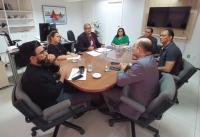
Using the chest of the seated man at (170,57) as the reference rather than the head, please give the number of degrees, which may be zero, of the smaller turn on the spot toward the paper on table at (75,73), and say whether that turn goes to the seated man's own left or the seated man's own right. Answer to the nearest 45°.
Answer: approximately 45° to the seated man's own left

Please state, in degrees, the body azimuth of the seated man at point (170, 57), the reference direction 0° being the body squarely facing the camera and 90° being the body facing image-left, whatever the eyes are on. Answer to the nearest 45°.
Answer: approximately 90°

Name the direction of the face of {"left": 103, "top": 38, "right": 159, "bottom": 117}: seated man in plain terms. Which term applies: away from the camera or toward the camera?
away from the camera

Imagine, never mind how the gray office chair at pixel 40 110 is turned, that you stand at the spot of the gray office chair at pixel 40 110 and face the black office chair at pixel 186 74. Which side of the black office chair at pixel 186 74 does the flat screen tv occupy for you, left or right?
left

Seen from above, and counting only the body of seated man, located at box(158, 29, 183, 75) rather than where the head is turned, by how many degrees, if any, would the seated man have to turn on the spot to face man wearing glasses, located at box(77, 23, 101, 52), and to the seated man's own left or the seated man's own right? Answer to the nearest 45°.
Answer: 0° — they already face them

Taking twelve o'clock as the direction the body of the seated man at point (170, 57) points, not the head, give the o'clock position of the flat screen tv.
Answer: The flat screen tv is roughly at 3 o'clock from the seated man.

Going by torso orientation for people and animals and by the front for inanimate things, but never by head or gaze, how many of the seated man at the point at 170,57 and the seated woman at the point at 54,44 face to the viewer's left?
1

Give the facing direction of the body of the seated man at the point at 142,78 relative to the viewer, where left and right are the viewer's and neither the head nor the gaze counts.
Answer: facing away from the viewer and to the left of the viewer

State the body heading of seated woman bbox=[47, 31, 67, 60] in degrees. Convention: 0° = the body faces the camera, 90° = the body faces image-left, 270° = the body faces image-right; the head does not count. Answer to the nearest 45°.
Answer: approximately 270°
